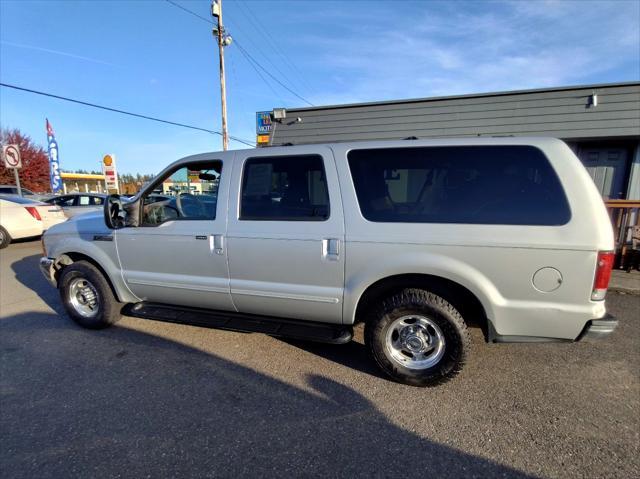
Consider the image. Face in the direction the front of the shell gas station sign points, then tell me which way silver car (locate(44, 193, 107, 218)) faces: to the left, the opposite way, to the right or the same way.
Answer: to the right

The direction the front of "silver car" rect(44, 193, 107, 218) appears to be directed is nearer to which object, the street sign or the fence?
the street sign

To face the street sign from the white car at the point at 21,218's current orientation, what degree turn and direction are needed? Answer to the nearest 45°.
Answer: approximately 45° to its right

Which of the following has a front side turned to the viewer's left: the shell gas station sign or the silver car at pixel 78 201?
the silver car

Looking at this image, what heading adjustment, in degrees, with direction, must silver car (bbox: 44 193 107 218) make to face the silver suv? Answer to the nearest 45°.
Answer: approximately 90° to its left

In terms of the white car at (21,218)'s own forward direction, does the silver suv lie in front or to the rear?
to the rear

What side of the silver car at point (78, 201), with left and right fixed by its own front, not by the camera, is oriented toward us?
left

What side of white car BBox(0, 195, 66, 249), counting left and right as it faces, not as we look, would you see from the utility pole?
right

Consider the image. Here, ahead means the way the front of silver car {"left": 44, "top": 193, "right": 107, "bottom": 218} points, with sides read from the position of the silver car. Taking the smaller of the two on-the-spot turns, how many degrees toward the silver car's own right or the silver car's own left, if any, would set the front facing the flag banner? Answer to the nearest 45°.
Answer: approximately 90° to the silver car's own right

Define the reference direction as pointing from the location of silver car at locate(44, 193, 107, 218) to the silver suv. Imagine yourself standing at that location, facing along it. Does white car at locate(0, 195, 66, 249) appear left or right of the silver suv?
right

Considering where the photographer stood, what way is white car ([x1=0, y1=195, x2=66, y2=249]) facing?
facing away from the viewer and to the left of the viewer

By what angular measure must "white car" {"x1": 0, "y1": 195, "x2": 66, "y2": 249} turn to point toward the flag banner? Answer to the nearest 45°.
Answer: approximately 45° to its right

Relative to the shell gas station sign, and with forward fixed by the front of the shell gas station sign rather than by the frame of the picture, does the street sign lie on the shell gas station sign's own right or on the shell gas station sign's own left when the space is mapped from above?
on the shell gas station sign's own right
